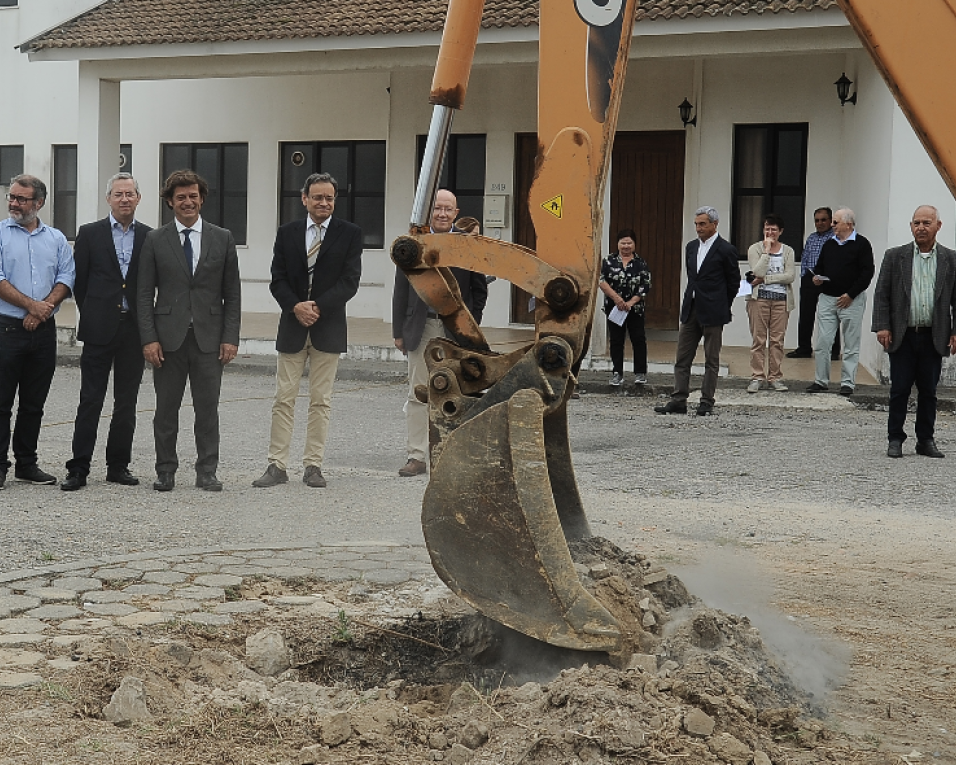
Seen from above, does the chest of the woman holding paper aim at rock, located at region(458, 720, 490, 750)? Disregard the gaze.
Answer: yes

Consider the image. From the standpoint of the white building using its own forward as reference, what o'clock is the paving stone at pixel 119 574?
The paving stone is roughly at 12 o'clock from the white building.

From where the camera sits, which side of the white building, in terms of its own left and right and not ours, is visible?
front

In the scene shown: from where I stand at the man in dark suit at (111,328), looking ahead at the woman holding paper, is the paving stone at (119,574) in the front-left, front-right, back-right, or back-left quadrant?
back-right

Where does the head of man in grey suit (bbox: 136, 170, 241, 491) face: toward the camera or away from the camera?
toward the camera

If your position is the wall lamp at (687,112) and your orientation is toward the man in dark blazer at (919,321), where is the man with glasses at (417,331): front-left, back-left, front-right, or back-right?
front-right

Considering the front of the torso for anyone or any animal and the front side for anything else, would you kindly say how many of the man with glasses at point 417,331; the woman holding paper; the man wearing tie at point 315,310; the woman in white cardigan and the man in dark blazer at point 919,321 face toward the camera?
5

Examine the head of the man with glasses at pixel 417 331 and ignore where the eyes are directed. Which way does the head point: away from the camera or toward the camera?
toward the camera

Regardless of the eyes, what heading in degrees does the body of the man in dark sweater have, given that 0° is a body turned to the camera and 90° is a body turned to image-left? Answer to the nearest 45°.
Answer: approximately 45°

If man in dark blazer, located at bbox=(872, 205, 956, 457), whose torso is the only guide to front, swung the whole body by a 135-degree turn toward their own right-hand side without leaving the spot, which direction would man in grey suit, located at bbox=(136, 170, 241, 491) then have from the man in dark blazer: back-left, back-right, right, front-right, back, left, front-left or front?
left

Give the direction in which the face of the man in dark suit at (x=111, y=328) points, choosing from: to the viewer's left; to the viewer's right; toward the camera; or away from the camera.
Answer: toward the camera

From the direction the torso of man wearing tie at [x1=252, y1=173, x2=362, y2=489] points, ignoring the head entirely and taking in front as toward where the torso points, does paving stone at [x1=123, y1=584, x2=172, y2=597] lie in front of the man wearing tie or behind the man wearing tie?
in front

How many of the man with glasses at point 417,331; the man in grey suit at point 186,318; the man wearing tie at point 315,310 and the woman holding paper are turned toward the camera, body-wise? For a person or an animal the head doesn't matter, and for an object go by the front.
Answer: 4

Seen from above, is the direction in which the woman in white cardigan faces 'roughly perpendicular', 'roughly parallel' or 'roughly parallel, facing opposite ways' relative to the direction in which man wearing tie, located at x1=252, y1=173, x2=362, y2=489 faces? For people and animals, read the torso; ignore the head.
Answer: roughly parallel

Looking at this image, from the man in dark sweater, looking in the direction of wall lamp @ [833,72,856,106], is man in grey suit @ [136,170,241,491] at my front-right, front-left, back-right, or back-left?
back-left

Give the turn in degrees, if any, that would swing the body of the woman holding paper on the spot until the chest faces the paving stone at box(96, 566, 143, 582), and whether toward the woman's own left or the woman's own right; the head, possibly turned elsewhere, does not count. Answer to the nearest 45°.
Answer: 0° — they already face it

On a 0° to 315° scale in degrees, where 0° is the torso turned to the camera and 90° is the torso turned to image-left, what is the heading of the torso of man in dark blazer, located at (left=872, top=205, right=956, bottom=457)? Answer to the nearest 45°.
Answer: approximately 0°

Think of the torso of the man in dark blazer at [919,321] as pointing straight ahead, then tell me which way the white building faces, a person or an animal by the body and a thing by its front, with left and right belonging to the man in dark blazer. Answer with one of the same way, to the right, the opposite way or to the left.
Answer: the same way

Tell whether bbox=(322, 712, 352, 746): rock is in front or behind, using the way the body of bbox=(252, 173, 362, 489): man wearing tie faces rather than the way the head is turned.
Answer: in front

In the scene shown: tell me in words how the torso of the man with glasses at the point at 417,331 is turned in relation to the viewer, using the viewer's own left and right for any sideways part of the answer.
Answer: facing the viewer

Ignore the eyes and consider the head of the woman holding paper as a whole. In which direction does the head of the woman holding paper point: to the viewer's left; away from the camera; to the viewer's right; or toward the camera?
toward the camera

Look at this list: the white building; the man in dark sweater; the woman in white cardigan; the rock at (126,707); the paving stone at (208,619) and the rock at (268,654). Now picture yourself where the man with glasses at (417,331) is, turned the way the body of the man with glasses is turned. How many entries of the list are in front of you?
3

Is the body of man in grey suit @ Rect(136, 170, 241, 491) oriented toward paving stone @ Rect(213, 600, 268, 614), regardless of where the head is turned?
yes

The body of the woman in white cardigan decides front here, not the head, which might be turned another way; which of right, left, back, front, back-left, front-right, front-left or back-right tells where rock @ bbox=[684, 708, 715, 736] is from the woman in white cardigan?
front
